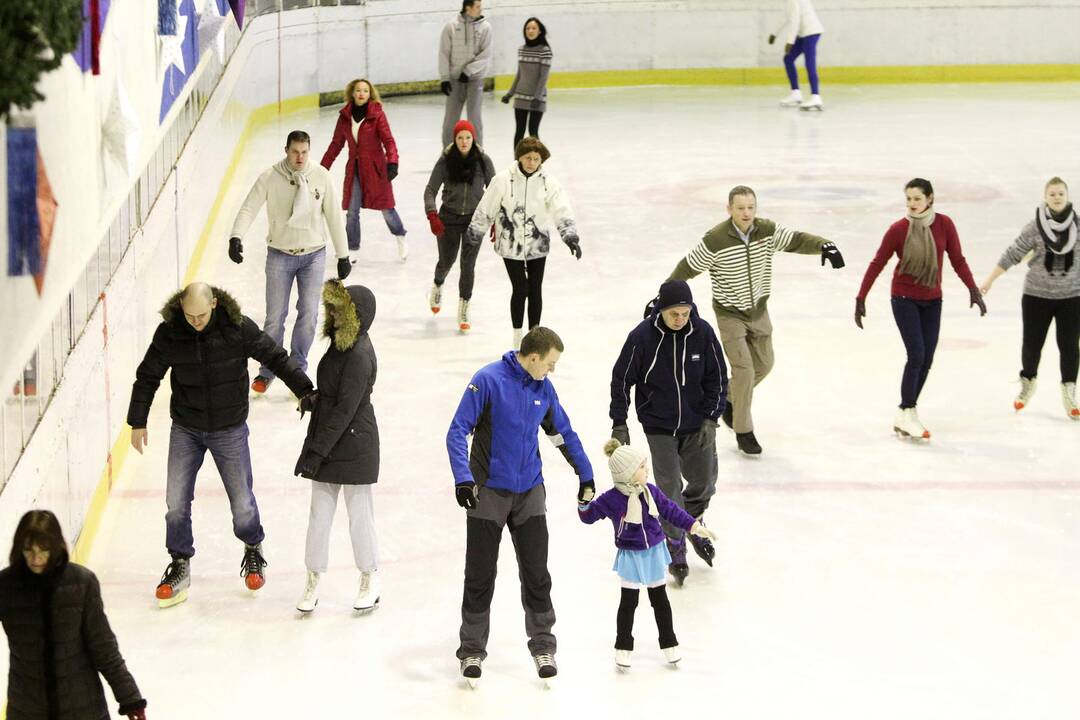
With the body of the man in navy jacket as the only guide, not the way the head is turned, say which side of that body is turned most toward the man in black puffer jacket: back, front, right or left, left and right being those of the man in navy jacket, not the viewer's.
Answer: right

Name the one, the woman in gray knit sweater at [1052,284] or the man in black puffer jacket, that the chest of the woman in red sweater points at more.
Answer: the man in black puffer jacket

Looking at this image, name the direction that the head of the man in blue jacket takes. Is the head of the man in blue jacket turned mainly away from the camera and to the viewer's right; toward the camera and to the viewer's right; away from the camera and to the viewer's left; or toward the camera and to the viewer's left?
toward the camera and to the viewer's right

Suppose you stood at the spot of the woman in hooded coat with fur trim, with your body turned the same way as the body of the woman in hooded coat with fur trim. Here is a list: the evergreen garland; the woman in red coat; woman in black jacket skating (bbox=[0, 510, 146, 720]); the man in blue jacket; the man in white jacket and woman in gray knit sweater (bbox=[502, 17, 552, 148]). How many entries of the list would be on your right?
3

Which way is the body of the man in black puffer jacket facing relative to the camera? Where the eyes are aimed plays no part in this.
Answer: toward the camera

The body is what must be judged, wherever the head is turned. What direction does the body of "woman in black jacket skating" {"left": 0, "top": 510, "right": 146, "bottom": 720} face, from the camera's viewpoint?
toward the camera

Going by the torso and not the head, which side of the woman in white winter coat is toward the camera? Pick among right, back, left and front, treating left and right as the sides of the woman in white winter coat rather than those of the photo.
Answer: front

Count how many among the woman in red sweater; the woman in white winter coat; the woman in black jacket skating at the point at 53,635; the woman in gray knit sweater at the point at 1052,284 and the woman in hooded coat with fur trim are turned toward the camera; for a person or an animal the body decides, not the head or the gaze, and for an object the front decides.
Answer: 4

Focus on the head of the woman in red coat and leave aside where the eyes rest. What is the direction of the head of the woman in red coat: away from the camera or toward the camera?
toward the camera

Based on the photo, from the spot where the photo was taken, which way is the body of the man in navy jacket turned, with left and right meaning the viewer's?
facing the viewer

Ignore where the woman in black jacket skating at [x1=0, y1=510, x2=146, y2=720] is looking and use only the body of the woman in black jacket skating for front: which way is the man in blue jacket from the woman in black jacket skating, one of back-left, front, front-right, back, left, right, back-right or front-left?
back-left

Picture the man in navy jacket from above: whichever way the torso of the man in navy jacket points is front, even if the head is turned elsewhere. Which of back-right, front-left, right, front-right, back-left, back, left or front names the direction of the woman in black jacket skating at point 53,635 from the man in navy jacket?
front-right

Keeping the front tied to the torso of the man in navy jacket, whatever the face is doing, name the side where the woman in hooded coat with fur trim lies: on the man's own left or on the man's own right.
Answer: on the man's own right

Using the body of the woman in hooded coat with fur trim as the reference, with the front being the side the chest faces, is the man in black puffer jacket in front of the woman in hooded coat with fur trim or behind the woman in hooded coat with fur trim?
in front

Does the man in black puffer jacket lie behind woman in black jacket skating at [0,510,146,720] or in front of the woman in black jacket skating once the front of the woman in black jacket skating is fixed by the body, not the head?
behind

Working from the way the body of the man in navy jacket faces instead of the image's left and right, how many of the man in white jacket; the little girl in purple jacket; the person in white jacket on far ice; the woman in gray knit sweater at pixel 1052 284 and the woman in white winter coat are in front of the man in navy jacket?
1
